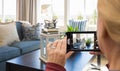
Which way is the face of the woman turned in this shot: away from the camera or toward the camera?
away from the camera

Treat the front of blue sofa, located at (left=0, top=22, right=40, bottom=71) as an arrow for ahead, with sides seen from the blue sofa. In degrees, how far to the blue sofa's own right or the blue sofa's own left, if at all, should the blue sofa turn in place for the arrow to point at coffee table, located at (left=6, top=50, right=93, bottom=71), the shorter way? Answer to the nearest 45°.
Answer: approximately 45° to the blue sofa's own right

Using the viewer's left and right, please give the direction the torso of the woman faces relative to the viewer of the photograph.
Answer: facing away from the viewer and to the left of the viewer

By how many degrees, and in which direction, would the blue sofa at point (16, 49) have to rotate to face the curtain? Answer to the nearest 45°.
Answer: approximately 135° to its left
